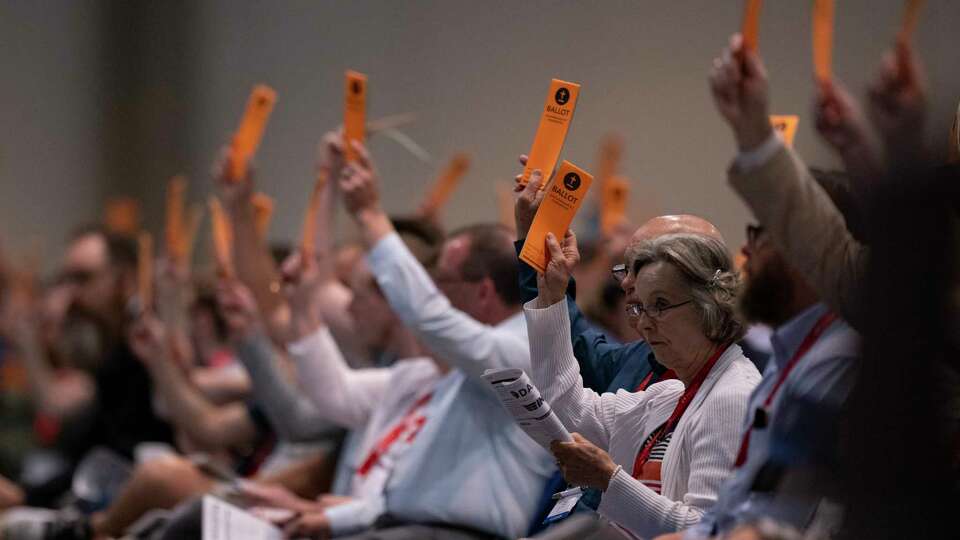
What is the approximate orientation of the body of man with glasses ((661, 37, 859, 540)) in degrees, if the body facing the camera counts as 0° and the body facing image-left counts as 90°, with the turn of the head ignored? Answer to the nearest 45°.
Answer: approximately 90°

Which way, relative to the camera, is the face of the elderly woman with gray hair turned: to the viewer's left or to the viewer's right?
to the viewer's left

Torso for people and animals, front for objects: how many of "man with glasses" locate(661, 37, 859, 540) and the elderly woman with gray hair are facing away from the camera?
0
